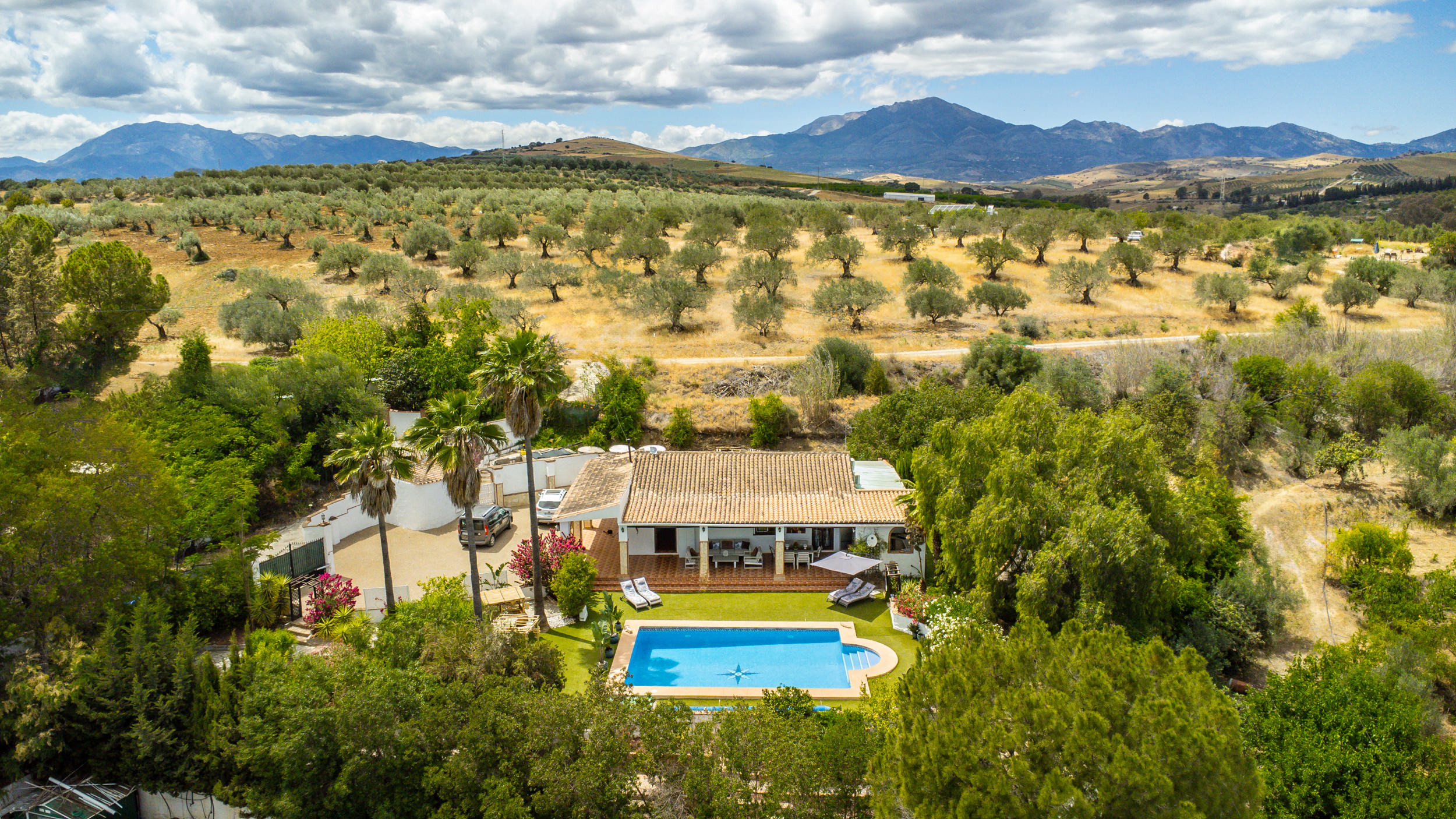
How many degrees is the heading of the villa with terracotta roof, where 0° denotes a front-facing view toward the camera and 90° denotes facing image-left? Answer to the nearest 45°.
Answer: approximately 0°

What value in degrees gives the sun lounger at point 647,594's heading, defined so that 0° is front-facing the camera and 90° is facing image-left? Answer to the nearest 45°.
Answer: approximately 315°

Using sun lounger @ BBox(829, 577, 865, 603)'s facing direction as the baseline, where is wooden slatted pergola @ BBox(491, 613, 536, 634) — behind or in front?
in front

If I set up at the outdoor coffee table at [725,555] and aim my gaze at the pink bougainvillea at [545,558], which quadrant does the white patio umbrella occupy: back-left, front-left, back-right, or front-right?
back-left

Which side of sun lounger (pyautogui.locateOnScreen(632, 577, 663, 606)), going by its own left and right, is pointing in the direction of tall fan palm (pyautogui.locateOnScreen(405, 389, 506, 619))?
right

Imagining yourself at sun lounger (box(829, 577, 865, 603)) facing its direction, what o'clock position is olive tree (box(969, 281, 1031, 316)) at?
The olive tree is roughly at 5 o'clock from the sun lounger.

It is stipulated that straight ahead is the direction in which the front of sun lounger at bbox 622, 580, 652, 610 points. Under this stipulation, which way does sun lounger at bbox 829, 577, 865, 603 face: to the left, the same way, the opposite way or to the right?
to the right

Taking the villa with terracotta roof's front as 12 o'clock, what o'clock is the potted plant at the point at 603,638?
The potted plant is roughly at 1 o'clock from the villa with terracotta roof.

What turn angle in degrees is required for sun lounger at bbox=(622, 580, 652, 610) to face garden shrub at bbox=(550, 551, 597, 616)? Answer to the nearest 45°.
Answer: approximately 90° to its right

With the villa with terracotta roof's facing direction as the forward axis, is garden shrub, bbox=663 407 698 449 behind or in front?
behind
